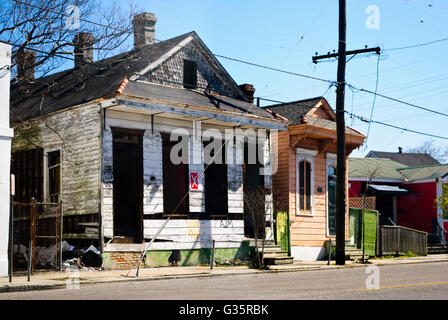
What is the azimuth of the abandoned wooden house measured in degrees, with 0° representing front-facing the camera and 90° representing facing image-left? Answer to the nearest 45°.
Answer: approximately 315°

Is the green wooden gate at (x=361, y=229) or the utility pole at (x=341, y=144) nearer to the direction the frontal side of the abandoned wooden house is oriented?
the utility pole

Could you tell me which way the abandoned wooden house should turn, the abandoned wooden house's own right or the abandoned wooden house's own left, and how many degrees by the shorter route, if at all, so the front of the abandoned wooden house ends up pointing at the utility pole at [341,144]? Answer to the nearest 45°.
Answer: approximately 45° to the abandoned wooden house's own left

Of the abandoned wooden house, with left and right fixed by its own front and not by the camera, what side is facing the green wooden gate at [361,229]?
left

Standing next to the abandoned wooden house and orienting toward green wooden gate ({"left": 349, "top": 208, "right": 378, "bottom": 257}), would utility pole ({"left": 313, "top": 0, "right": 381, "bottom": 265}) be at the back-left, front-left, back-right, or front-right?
front-right
